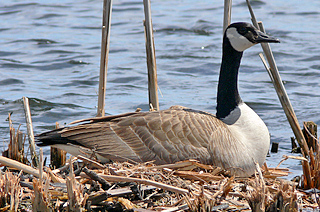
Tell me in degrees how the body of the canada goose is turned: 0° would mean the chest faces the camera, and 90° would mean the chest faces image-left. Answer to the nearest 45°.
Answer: approximately 270°

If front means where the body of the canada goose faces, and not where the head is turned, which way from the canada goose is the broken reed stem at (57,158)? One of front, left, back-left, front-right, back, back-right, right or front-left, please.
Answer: back-left

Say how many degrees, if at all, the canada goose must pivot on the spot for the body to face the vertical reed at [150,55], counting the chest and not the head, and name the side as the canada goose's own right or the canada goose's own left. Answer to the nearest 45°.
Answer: approximately 90° to the canada goose's own left

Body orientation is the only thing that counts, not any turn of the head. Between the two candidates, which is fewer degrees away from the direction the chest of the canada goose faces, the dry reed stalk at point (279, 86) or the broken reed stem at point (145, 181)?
the dry reed stalk

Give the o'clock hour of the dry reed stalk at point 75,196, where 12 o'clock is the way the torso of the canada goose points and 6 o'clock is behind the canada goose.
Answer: The dry reed stalk is roughly at 4 o'clock from the canada goose.

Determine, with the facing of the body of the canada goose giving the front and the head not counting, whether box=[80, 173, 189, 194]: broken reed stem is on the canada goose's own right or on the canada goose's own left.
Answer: on the canada goose's own right

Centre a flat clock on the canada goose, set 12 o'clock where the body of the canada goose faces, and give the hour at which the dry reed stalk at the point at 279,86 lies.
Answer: The dry reed stalk is roughly at 11 o'clock from the canada goose.

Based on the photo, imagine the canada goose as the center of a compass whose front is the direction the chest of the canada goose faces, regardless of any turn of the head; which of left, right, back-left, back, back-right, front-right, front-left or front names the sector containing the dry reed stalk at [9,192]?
back-right

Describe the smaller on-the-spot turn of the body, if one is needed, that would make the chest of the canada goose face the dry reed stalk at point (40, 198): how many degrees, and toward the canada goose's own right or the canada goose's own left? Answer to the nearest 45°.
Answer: approximately 135° to the canada goose's own right
